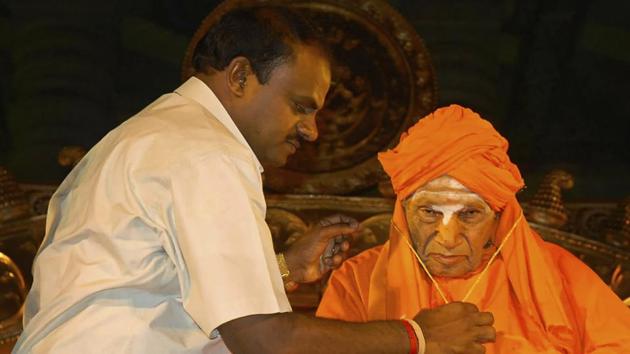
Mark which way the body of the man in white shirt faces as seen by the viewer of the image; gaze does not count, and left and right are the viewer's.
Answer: facing to the right of the viewer

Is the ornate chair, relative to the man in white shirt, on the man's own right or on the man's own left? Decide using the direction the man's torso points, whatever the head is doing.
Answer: on the man's own left

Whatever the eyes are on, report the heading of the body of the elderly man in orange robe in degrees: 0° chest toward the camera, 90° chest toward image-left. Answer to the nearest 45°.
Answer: approximately 0°

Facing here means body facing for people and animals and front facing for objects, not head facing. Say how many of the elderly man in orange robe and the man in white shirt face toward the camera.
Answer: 1

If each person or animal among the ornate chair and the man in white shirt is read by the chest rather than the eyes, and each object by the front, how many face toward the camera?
1

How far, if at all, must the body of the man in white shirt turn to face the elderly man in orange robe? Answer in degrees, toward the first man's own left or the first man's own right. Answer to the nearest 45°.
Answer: approximately 45° to the first man's own left

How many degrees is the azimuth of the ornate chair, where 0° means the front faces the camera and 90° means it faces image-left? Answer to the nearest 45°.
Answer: approximately 0°
